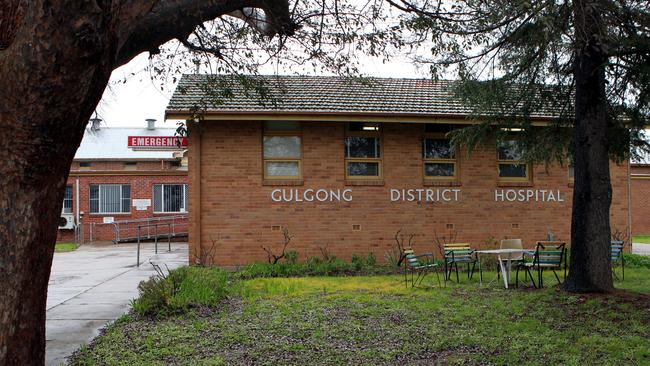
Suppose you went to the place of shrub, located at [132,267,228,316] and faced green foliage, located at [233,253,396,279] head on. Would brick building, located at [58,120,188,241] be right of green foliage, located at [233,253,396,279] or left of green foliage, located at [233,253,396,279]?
left

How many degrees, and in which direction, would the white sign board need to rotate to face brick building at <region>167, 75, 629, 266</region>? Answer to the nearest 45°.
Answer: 0° — it already faces it

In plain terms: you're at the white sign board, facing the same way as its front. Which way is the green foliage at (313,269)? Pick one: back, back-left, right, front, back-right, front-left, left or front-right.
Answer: front

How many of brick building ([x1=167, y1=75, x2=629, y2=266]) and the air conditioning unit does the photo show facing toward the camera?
2

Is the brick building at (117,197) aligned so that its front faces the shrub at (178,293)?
yes

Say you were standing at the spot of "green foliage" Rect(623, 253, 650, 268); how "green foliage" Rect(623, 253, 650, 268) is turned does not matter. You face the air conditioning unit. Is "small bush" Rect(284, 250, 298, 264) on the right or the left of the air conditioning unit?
left

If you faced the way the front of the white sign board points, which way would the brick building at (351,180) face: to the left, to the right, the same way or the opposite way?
the same way

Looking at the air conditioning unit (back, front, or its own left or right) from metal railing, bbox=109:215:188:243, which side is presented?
left

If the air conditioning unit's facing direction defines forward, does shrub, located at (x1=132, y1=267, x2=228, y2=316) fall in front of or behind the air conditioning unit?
in front

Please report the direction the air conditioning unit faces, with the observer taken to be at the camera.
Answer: facing the viewer

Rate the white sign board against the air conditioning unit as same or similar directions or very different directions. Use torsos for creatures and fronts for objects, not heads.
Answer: same or similar directions

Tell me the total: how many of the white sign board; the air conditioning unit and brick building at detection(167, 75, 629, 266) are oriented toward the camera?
3

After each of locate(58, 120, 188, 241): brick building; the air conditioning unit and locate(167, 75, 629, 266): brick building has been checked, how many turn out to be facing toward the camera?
3

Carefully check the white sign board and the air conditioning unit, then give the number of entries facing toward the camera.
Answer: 2

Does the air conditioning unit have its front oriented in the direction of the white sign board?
no

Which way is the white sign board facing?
toward the camera
